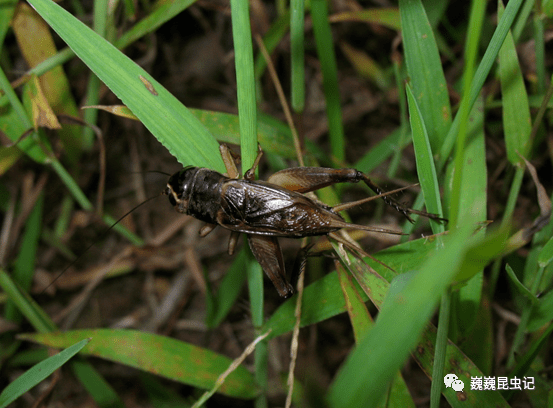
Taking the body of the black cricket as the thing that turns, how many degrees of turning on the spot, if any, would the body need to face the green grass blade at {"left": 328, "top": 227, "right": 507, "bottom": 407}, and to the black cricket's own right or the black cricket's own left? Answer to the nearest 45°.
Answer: approximately 90° to the black cricket's own left

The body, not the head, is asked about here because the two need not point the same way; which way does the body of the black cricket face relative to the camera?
to the viewer's left
